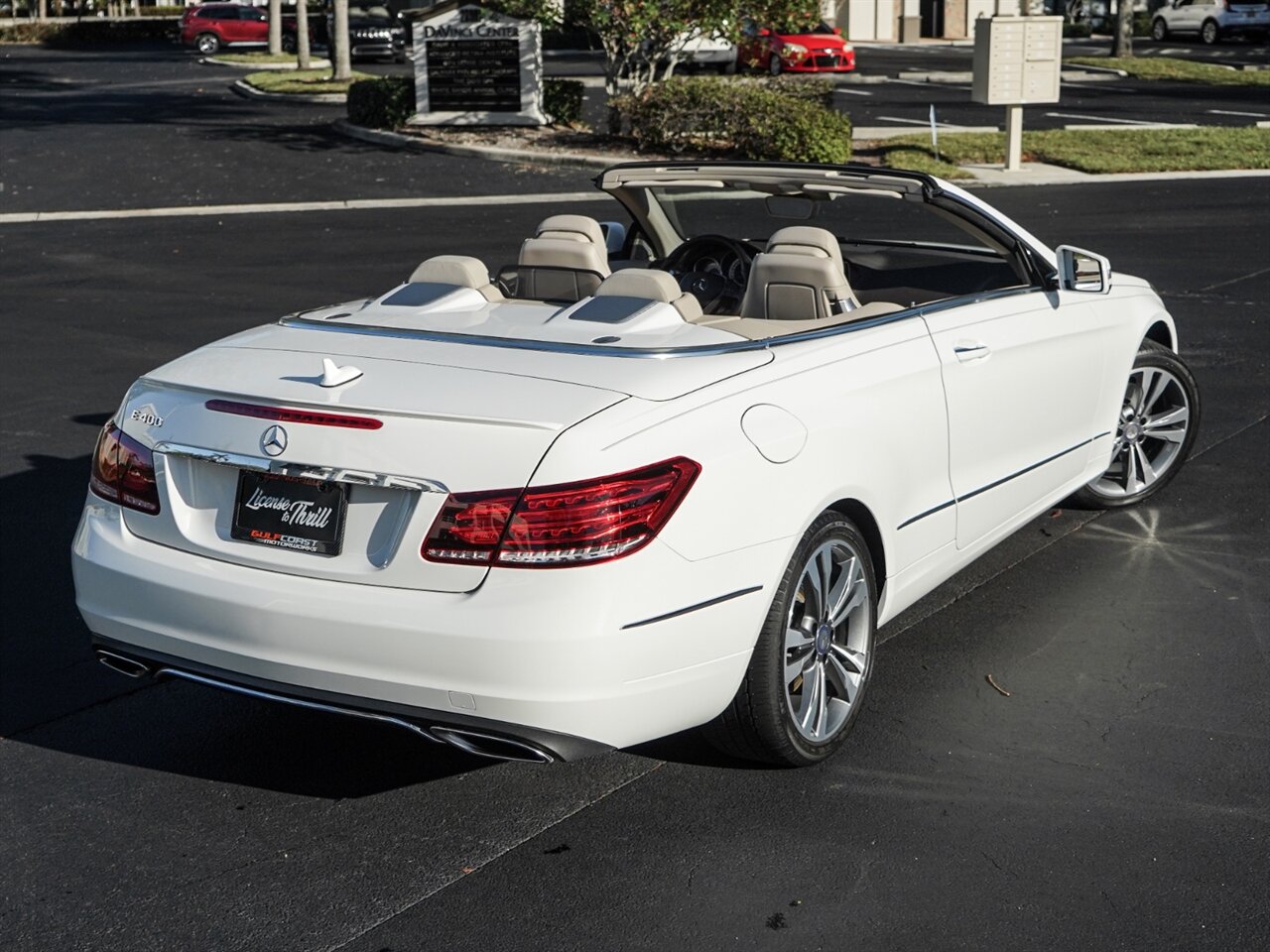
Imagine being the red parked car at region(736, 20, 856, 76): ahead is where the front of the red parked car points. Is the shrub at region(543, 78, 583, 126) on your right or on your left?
on your right

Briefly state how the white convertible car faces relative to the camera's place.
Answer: facing away from the viewer and to the right of the viewer

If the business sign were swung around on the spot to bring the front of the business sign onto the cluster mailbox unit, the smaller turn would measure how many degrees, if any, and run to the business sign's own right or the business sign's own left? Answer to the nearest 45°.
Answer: approximately 45° to the business sign's own left

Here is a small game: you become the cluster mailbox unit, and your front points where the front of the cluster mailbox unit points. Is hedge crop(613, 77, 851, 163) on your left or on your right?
on your right

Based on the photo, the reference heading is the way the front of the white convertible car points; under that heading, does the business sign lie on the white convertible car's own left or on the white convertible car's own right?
on the white convertible car's own left

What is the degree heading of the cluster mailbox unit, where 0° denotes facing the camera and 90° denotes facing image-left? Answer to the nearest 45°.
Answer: approximately 0°

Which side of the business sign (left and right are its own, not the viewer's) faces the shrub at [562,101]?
left

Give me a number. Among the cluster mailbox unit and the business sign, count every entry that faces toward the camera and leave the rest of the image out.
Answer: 2

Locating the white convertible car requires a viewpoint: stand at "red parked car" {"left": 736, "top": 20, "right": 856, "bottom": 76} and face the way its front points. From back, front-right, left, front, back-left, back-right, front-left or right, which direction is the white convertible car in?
front-right

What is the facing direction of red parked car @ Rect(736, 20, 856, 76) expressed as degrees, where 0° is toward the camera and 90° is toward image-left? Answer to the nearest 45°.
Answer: approximately 315°
